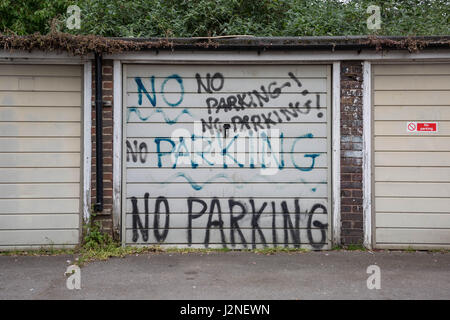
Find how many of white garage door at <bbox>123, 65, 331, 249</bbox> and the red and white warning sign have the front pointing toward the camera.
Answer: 2

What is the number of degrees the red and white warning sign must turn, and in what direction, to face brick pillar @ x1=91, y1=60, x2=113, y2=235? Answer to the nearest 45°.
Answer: approximately 45° to its right

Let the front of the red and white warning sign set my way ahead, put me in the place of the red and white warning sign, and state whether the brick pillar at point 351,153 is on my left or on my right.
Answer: on my right

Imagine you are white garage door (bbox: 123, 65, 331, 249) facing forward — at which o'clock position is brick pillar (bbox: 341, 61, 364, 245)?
The brick pillar is roughly at 9 o'clock from the white garage door.

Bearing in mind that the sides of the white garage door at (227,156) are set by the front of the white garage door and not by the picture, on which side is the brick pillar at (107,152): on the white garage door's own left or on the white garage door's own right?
on the white garage door's own right

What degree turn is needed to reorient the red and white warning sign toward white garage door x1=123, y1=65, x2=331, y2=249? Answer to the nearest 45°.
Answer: approximately 45° to its right

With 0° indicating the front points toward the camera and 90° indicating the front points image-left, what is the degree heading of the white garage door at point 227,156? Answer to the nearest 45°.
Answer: approximately 0°
